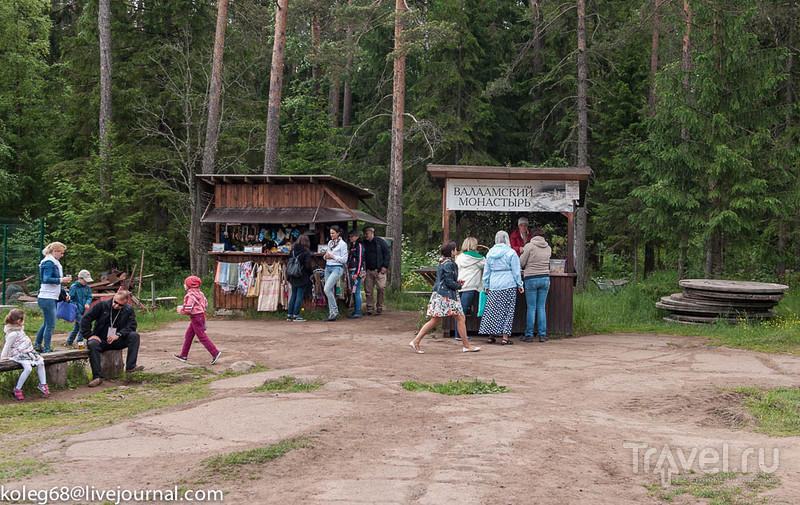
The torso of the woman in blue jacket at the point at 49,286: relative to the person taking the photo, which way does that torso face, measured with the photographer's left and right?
facing to the right of the viewer

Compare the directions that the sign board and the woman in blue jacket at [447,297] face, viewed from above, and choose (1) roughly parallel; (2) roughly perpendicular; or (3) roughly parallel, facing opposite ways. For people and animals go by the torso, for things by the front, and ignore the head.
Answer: roughly perpendicular

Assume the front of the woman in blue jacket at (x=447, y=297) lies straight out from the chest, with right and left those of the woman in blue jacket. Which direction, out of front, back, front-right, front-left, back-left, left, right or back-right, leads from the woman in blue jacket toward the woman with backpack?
back-left

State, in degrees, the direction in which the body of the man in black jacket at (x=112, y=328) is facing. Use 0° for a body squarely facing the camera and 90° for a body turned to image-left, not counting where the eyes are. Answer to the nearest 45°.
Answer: approximately 0°

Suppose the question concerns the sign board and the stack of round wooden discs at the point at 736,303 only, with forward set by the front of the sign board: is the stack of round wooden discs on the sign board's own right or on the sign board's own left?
on the sign board's own left

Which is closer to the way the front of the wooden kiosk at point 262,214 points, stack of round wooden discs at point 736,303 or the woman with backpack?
the woman with backpack

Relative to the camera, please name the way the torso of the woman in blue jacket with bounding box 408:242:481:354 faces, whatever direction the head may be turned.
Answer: to the viewer's right

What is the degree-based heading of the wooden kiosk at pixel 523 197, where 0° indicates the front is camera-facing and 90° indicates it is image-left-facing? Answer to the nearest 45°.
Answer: approximately 0°

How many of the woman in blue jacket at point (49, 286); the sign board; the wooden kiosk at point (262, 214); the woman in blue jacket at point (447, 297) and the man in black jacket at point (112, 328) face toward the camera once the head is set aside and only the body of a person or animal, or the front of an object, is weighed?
3

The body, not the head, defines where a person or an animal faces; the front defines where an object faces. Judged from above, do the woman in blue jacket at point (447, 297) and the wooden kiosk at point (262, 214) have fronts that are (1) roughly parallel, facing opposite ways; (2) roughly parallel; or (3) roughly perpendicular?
roughly perpendicular

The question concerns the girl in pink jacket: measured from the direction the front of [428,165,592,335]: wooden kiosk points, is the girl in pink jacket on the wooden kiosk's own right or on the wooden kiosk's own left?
on the wooden kiosk's own right
